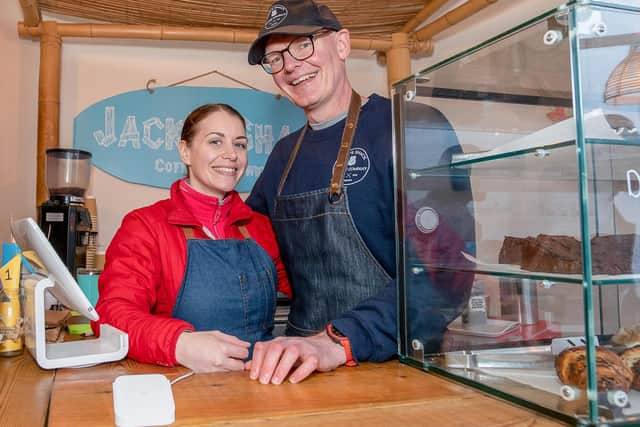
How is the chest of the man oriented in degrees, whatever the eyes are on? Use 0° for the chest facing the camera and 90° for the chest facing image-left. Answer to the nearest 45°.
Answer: approximately 45°

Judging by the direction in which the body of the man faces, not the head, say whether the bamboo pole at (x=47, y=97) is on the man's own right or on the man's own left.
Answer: on the man's own right

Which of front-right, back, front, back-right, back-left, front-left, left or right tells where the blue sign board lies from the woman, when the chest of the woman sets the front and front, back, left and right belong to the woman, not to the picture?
back-left

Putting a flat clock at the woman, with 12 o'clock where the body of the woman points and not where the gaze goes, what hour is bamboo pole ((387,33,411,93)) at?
The bamboo pole is roughly at 9 o'clock from the woman.

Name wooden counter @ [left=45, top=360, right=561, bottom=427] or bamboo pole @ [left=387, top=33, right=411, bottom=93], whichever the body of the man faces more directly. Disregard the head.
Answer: the wooden counter

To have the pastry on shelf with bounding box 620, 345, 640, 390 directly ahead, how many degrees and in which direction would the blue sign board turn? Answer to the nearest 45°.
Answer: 0° — it already faces it

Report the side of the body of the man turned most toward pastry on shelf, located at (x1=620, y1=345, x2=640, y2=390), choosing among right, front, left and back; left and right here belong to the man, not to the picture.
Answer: left
